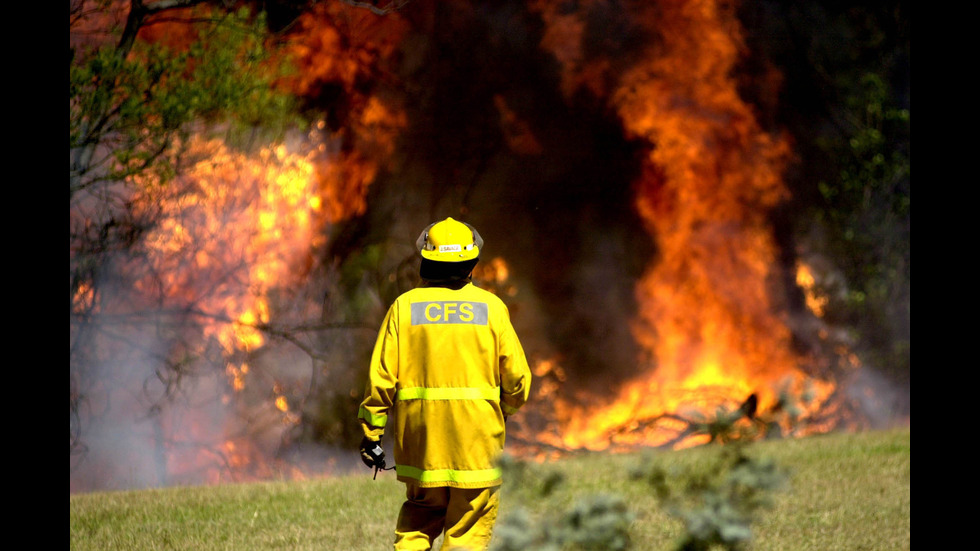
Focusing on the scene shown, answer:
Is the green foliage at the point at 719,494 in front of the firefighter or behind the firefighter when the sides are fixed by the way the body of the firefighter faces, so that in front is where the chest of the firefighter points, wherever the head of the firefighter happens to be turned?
behind

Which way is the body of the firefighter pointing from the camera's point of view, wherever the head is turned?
away from the camera

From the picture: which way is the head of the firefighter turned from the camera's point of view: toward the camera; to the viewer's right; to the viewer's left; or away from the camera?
away from the camera

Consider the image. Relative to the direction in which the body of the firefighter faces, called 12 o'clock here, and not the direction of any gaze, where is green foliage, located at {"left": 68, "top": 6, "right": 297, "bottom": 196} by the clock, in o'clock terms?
The green foliage is roughly at 11 o'clock from the firefighter.

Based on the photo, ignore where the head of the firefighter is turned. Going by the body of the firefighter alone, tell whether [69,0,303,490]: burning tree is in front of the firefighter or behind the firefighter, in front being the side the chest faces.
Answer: in front
